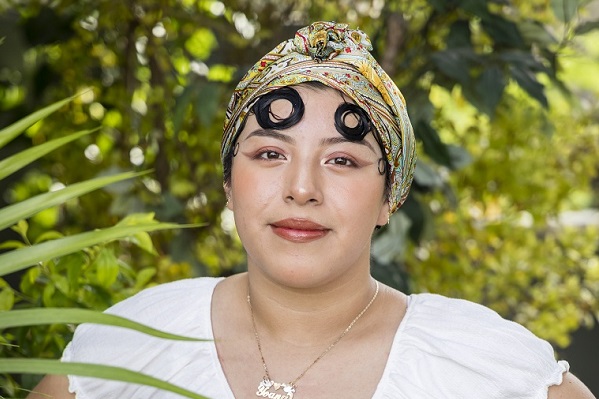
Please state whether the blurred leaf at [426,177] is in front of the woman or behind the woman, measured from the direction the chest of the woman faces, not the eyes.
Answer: behind

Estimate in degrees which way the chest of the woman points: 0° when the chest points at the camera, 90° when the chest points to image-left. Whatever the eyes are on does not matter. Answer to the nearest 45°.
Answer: approximately 0°

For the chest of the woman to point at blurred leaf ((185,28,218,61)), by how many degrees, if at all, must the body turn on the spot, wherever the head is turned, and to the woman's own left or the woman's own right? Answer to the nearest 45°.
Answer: approximately 180°

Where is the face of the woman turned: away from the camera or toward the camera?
toward the camera

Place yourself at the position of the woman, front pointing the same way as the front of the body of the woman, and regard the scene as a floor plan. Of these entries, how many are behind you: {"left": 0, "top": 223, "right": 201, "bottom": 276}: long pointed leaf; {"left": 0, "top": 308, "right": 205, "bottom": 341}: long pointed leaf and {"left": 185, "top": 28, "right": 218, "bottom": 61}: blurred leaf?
1

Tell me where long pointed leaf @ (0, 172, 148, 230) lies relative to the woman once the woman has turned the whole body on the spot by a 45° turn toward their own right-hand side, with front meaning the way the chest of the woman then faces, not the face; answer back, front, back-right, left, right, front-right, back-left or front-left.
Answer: front

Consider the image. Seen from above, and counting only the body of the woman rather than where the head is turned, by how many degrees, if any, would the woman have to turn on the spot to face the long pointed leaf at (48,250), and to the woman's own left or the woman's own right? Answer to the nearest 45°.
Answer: approximately 45° to the woman's own right

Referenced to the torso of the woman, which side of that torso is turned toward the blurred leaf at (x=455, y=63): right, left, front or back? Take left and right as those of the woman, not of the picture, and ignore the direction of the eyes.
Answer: back

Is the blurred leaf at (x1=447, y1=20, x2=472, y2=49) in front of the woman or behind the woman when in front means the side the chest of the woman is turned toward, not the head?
behind

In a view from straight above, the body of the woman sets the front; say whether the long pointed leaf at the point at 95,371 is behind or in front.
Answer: in front

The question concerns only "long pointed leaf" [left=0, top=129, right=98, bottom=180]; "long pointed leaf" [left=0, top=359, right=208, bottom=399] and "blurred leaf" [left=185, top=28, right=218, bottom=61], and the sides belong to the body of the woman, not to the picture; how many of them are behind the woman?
1

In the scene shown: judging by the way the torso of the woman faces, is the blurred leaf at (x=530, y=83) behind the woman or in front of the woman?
behind

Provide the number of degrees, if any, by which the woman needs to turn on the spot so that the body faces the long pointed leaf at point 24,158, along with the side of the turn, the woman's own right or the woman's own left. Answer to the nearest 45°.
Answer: approximately 45° to the woman's own right

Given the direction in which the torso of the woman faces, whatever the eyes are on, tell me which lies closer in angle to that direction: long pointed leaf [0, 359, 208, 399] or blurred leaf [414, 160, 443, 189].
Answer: the long pointed leaf
